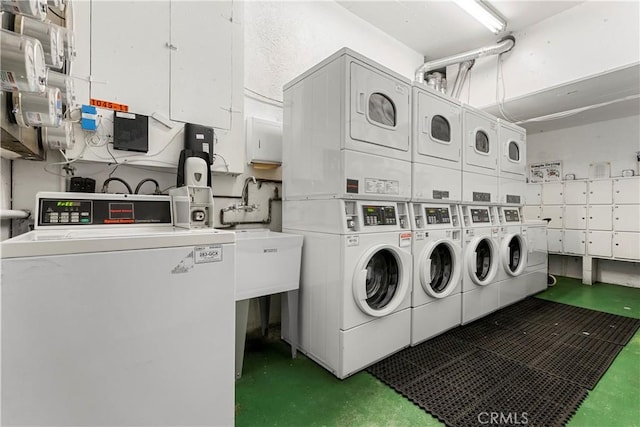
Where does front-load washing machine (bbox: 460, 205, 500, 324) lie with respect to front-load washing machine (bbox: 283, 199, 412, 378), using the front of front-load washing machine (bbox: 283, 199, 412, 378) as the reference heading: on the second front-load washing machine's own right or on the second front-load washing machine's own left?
on the second front-load washing machine's own left

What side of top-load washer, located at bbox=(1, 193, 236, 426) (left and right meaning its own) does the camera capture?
front

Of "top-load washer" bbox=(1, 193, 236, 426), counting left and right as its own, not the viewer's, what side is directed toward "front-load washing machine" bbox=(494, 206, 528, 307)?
left

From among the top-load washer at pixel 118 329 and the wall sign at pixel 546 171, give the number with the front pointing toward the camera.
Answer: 2

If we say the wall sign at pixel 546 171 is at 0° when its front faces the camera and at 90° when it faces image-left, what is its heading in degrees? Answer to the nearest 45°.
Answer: approximately 0°

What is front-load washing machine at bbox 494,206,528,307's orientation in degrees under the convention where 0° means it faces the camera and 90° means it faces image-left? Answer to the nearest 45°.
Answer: approximately 315°

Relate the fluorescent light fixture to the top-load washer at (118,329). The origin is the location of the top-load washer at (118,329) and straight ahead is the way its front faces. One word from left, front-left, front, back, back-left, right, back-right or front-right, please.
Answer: left

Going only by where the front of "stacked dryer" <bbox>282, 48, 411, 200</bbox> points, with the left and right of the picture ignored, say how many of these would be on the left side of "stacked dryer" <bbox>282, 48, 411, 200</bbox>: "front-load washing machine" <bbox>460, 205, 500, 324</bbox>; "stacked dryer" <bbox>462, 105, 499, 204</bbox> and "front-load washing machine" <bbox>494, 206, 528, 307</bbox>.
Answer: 3

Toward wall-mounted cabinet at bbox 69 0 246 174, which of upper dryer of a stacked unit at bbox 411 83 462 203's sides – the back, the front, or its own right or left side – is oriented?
right

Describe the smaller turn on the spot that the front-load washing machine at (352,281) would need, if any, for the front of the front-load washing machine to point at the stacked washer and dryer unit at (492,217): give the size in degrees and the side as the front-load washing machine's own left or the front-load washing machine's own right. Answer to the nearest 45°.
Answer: approximately 90° to the front-load washing machine's own left
